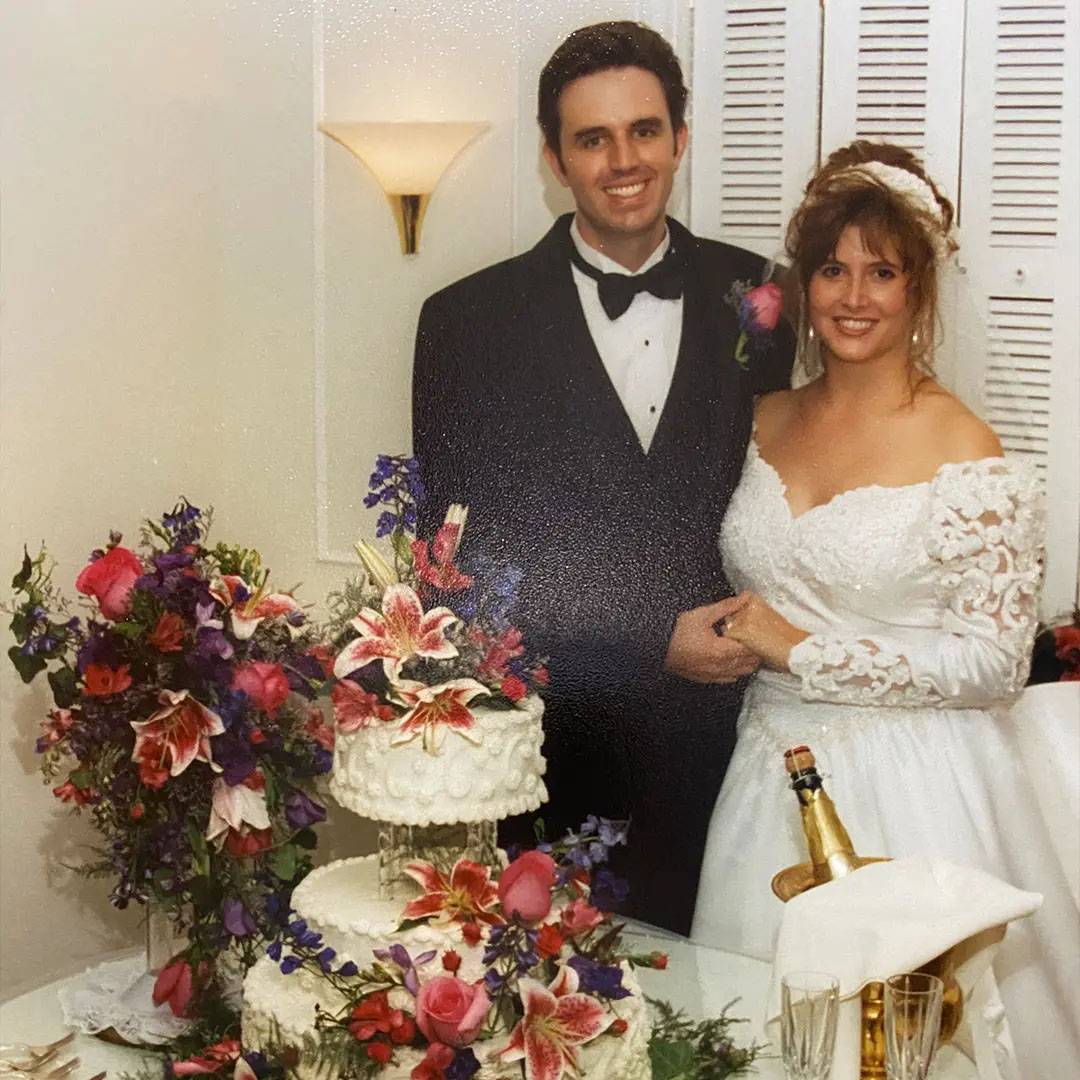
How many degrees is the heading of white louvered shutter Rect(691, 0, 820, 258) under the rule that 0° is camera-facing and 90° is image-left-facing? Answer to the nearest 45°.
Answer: approximately 0°

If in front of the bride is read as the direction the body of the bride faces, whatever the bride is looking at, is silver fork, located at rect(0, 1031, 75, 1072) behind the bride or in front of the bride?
in front

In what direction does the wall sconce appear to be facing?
toward the camera

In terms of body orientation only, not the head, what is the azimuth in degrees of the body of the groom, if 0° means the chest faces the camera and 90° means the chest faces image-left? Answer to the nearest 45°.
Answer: approximately 315°

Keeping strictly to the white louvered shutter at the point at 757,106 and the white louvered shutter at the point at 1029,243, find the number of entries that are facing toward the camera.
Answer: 2

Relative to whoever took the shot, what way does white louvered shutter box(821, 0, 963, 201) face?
facing the viewer

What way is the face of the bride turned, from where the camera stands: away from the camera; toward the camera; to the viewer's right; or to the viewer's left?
toward the camera

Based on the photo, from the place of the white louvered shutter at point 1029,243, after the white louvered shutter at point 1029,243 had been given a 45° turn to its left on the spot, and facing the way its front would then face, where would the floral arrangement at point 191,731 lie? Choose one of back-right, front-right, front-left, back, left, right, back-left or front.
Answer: back-right

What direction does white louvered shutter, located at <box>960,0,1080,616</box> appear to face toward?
toward the camera

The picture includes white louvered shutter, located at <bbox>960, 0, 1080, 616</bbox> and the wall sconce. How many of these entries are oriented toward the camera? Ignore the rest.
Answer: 2

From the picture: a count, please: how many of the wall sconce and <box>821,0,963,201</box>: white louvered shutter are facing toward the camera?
2
